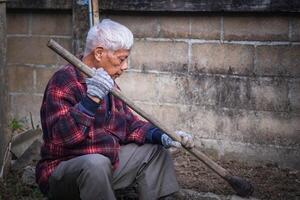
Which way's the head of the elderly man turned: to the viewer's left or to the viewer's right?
to the viewer's right

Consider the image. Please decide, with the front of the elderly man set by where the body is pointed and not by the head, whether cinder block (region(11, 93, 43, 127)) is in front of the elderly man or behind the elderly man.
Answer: behind

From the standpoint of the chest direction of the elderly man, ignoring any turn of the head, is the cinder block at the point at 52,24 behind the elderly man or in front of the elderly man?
behind

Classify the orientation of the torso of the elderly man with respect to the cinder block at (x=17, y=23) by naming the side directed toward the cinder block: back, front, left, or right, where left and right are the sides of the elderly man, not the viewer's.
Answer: back

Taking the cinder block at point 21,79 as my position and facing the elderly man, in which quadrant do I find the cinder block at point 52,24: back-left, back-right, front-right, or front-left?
front-left

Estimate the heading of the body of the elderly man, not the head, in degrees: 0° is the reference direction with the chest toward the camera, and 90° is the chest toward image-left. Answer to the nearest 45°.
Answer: approximately 315°
